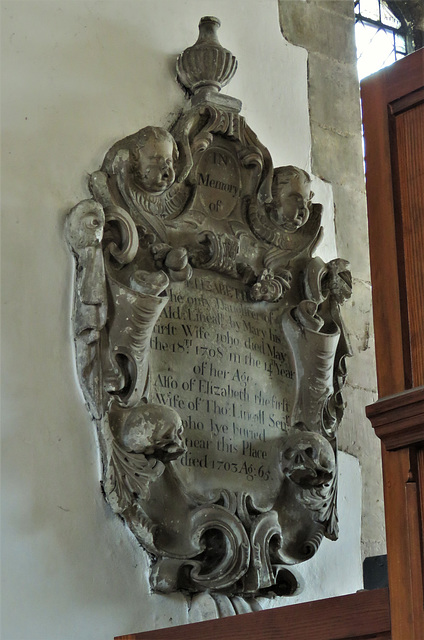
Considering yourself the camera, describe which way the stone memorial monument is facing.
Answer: facing the viewer and to the right of the viewer
